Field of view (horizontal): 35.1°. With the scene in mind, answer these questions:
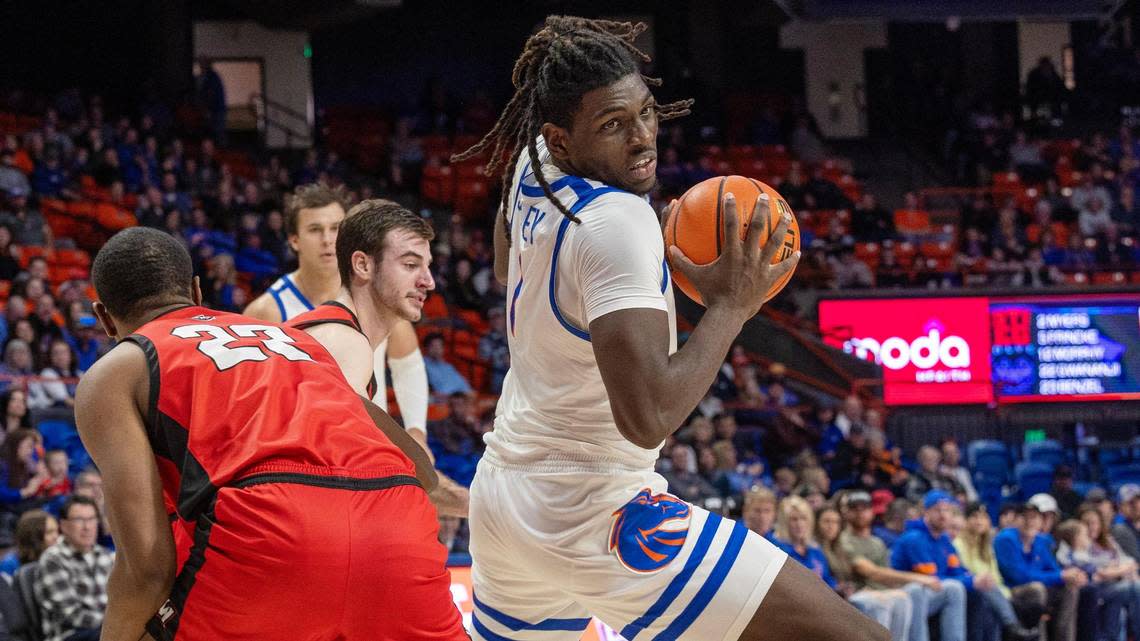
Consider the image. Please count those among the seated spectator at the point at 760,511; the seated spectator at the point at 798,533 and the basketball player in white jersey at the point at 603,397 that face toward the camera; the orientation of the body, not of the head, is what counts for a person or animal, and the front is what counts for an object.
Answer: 2

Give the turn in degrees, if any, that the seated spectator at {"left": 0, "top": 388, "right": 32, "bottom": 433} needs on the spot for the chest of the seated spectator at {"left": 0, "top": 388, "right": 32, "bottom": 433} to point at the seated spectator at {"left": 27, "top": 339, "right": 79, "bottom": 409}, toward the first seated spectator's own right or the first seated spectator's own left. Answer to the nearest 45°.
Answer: approximately 135° to the first seated spectator's own left

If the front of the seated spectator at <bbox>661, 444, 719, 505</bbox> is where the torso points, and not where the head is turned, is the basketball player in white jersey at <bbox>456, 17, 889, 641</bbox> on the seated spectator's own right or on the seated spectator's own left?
on the seated spectator's own right

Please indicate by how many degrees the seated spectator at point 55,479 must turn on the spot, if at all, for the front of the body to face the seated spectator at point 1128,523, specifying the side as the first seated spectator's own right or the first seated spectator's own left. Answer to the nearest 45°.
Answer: approximately 45° to the first seated spectator's own left

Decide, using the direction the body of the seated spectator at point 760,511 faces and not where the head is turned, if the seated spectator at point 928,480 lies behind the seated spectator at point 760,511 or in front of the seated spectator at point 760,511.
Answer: behind
